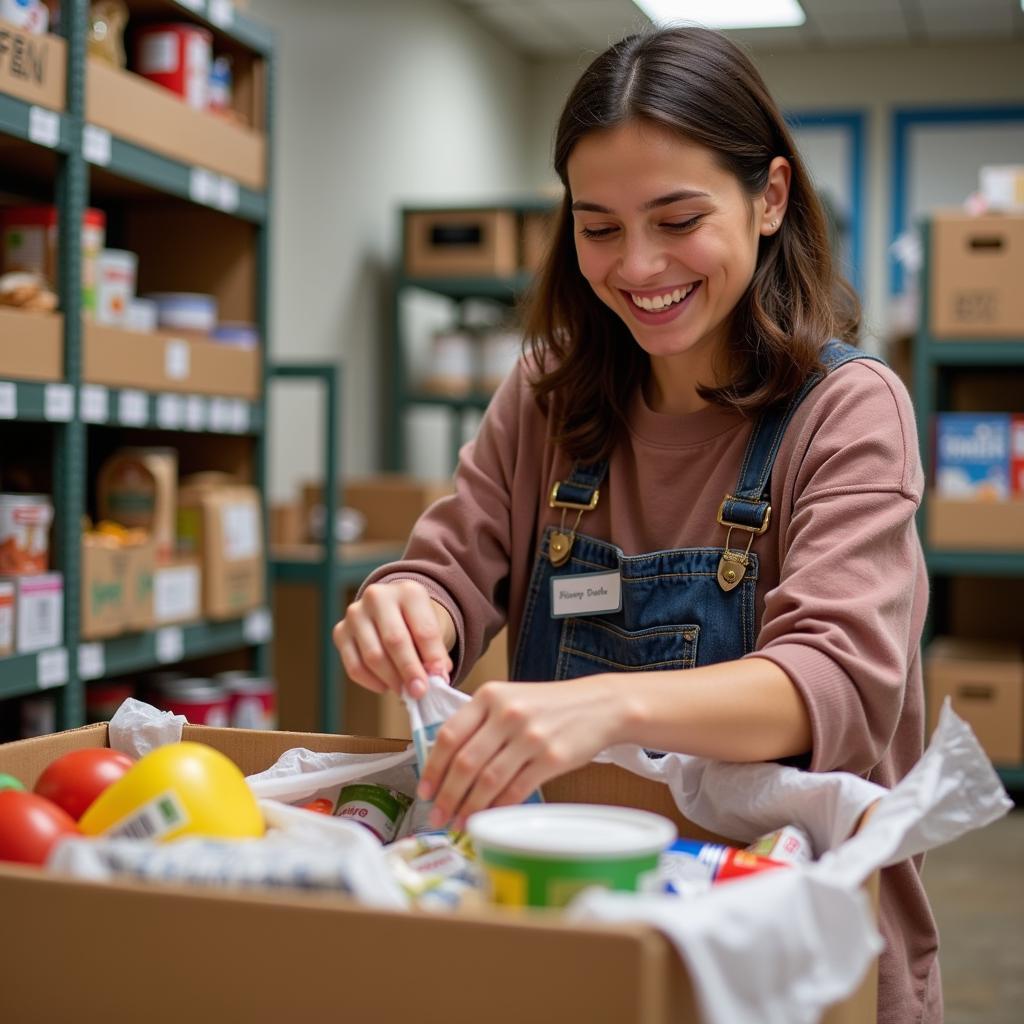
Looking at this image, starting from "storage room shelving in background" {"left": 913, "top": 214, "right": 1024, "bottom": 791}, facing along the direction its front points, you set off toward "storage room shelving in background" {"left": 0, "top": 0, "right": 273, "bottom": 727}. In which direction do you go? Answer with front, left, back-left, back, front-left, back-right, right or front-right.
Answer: front-right

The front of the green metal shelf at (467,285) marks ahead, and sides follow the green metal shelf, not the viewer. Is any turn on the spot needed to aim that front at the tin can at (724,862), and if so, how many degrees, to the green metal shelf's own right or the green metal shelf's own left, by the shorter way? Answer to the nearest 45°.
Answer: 0° — it already faces it

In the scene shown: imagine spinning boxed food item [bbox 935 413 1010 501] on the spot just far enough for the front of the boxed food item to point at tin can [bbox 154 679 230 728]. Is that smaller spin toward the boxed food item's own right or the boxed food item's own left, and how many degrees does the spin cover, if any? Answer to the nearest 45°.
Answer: approximately 45° to the boxed food item's own right

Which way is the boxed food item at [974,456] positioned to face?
toward the camera

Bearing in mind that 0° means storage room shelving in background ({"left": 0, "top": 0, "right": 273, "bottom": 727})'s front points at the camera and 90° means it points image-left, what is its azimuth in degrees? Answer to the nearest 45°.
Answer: approximately 315°

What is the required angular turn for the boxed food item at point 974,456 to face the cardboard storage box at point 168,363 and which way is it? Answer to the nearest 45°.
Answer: approximately 45° to its right

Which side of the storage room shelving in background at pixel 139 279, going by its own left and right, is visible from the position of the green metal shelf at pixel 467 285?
left

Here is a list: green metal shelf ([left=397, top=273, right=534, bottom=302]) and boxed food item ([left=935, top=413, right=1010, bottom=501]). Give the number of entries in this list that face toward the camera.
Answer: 2

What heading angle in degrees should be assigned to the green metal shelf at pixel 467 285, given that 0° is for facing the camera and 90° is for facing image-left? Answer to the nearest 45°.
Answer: approximately 0°

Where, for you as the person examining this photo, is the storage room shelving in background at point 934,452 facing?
facing the viewer

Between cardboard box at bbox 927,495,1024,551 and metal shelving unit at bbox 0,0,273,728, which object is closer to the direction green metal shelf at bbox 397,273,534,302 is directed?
the metal shelving unit

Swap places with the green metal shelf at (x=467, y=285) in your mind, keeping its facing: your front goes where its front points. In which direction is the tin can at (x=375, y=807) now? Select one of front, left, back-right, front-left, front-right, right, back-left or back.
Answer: front

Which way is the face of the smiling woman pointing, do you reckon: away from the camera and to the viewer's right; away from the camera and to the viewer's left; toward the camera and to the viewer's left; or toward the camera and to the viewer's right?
toward the camera and to the viewer's left
